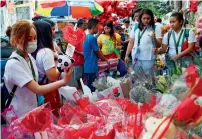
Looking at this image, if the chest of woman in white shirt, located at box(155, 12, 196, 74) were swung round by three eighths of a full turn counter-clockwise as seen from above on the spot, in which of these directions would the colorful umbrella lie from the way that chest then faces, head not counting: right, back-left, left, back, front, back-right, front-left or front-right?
back-left

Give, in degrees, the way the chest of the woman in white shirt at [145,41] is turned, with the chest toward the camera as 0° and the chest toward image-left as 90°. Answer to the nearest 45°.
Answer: approximately 0°

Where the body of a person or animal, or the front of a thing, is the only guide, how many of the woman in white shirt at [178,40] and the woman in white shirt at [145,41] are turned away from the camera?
0

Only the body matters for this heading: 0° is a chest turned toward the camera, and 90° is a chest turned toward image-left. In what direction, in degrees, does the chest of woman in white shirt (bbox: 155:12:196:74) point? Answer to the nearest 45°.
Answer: approximately 45°

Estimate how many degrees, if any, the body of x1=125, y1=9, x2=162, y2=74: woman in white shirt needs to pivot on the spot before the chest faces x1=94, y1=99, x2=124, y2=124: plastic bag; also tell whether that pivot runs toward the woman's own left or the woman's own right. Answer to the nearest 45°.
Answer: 0° — they already face it

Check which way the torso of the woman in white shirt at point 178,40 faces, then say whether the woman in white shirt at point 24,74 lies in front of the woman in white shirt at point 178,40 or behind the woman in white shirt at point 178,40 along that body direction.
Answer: in front

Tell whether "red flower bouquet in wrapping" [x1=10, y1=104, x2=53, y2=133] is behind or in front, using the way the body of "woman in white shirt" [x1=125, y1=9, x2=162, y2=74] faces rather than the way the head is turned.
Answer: in front
